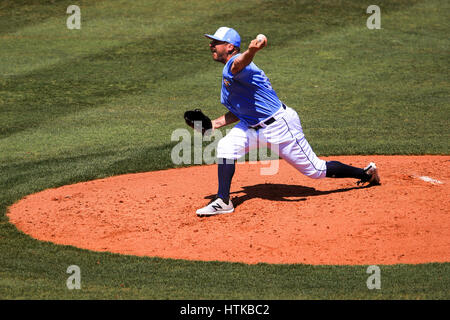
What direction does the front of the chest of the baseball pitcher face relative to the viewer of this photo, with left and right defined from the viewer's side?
facing to the left of the viewer
